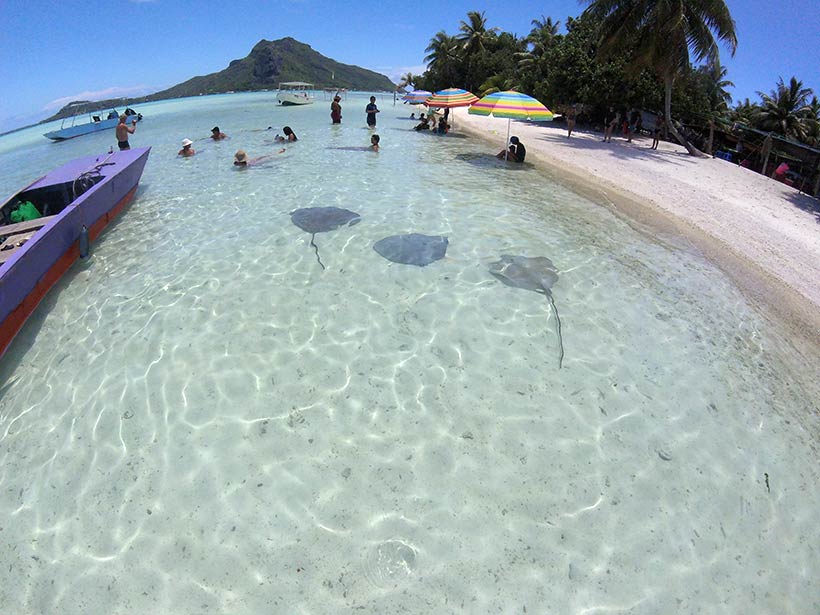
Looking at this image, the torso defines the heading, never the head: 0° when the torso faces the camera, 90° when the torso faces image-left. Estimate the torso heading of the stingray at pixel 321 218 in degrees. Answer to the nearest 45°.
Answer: approximately 180°

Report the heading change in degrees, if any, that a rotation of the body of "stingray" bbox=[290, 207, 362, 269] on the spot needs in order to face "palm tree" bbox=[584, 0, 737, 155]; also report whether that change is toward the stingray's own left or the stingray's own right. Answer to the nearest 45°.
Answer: approximately 45° to the stingray's own right

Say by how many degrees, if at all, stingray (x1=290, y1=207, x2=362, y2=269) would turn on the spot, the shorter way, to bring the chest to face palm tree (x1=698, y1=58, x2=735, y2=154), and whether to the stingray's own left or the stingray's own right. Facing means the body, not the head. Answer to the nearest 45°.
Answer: approximately 45° to the stingray's own right

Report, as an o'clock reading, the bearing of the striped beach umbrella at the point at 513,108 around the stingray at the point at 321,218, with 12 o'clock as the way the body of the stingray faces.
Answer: The striped beach umbrella is roughly at 2 o'clock from the stingray.
